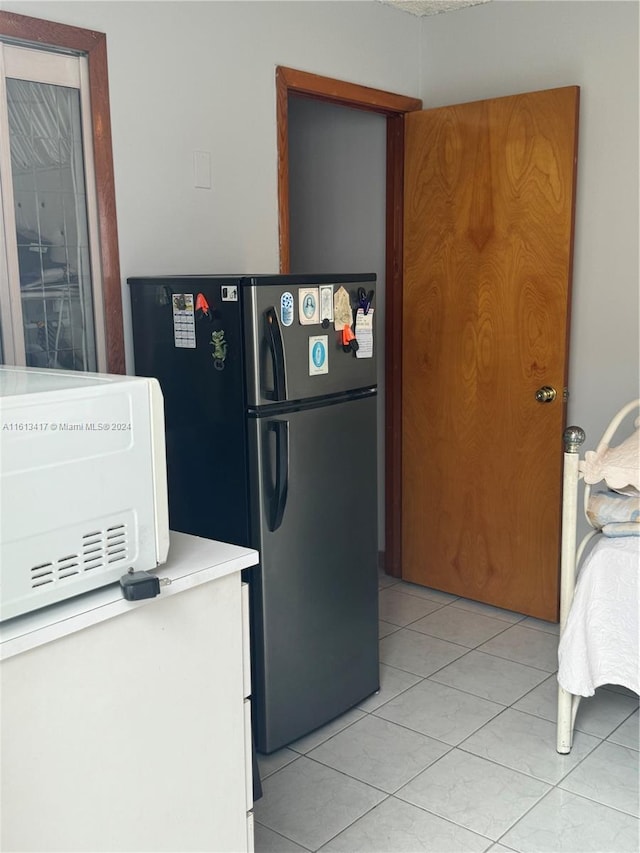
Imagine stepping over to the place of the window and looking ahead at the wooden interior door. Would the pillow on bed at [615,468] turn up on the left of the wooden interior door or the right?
right

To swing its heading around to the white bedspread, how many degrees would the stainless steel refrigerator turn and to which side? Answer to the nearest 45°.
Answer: approximately 45° to its left

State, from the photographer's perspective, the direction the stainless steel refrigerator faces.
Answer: facing the viewer and to the right of the viewer

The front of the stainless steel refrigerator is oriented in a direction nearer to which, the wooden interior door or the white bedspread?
the white bedspread

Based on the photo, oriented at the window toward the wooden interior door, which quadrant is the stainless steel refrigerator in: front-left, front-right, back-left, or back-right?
front-right

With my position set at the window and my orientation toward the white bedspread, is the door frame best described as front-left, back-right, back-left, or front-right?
front-left

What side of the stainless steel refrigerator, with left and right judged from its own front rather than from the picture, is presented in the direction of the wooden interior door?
left

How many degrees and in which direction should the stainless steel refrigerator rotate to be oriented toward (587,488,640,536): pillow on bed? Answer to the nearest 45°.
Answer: approximately 45° to its left

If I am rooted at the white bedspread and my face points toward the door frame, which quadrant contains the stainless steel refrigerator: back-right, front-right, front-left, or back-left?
front-left

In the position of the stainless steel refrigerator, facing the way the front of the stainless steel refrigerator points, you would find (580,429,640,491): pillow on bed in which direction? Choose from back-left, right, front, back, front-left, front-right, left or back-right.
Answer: front-left
